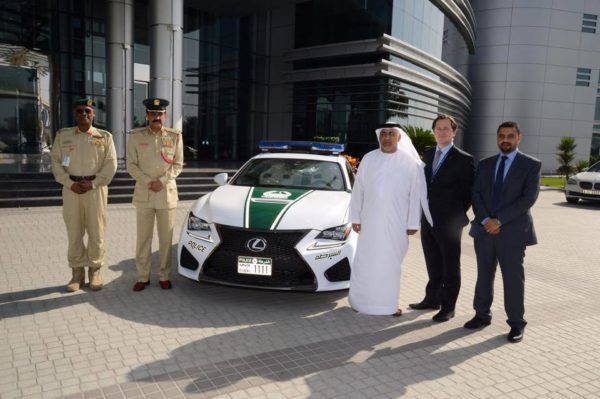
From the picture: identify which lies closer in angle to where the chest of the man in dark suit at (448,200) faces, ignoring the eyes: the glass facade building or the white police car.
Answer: the white police car

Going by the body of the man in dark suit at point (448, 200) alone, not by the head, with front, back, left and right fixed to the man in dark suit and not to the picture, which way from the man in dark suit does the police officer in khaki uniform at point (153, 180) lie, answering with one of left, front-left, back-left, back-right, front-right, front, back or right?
front-right

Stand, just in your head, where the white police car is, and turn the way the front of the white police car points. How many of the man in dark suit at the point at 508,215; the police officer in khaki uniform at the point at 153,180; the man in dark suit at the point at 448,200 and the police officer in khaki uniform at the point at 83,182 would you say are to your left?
2

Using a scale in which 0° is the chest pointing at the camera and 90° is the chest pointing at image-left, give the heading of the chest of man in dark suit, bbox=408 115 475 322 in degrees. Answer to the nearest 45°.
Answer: approximately 45°

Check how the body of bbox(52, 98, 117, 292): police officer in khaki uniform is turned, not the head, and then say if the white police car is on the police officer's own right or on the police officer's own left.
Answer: on the police officer's own left

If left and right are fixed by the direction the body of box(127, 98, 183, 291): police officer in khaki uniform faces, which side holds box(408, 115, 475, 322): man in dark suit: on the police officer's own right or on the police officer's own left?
on the police officer's own left

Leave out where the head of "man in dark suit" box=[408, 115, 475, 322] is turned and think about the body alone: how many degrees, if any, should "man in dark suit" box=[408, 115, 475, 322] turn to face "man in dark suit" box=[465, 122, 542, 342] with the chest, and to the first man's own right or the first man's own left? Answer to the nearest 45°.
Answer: approximately 90° to the first man's own left

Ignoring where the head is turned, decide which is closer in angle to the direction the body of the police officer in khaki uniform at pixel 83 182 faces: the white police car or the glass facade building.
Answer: the white police car

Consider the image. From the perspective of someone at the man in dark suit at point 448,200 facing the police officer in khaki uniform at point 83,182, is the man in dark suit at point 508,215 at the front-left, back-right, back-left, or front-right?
back-left

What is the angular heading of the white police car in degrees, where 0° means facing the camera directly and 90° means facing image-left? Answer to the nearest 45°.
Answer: approximately 0°

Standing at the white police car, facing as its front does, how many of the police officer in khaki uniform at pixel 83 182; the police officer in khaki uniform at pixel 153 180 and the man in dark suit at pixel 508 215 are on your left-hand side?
1

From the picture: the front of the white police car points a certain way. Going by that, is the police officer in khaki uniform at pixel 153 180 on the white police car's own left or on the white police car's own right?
on the white police car's own right
